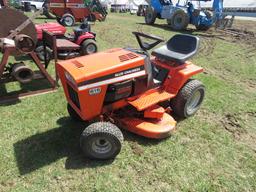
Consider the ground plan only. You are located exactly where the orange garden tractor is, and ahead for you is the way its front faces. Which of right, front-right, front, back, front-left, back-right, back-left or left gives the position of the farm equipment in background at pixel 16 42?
right

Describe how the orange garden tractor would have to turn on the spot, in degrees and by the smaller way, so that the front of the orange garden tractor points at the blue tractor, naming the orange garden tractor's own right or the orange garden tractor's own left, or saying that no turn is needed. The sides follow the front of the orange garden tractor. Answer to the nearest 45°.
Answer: approximately 135° to the orange garden tractor's own right

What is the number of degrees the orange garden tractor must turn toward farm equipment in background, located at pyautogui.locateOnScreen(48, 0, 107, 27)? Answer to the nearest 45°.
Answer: approximately 135° to its right

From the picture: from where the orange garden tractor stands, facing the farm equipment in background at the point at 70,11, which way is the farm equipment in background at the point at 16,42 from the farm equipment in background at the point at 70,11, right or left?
left

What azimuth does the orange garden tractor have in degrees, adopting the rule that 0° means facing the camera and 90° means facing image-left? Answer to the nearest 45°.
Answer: approximately 45°

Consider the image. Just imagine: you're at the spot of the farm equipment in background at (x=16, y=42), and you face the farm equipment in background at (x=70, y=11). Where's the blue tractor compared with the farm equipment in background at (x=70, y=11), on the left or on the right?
right

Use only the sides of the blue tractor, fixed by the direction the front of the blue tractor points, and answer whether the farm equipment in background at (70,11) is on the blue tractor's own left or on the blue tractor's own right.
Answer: on the blue tractor's own right

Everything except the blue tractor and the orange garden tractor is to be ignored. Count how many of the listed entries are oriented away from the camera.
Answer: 0
